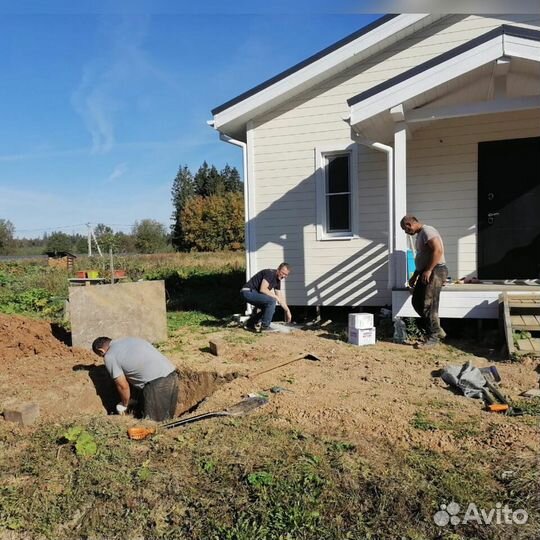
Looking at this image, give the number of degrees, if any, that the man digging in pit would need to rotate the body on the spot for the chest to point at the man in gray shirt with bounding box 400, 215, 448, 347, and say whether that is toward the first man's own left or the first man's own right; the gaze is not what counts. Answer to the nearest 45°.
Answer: approximately 180°

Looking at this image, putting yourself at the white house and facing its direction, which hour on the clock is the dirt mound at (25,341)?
The dirt mound is roughly at 2 o'clock from the white house.

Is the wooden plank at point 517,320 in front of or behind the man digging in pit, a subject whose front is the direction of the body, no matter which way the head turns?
behind

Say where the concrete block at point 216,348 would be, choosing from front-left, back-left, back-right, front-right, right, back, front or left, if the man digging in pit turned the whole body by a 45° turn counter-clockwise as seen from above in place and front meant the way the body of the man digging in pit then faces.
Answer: back

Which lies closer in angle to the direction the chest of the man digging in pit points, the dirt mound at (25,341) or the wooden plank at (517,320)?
the dirt mound

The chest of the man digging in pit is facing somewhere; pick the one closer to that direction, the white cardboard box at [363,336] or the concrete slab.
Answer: the concrete slab

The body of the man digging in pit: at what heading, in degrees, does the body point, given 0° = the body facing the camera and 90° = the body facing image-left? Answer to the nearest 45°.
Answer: approximately 90°

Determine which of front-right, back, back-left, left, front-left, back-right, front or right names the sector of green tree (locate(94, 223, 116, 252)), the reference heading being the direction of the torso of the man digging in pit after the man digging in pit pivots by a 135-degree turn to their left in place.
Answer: back-left

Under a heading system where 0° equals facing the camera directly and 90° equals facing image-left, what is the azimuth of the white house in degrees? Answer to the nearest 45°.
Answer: approximately 0°

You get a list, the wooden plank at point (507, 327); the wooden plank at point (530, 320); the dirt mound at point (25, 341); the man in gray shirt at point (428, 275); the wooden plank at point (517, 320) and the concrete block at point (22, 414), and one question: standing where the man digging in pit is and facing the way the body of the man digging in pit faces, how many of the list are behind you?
4

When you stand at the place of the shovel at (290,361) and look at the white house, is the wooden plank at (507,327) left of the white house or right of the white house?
right

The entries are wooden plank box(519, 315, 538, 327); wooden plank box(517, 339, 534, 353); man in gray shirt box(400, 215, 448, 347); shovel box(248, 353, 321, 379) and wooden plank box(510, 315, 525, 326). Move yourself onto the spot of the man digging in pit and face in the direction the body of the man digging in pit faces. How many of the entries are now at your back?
5
